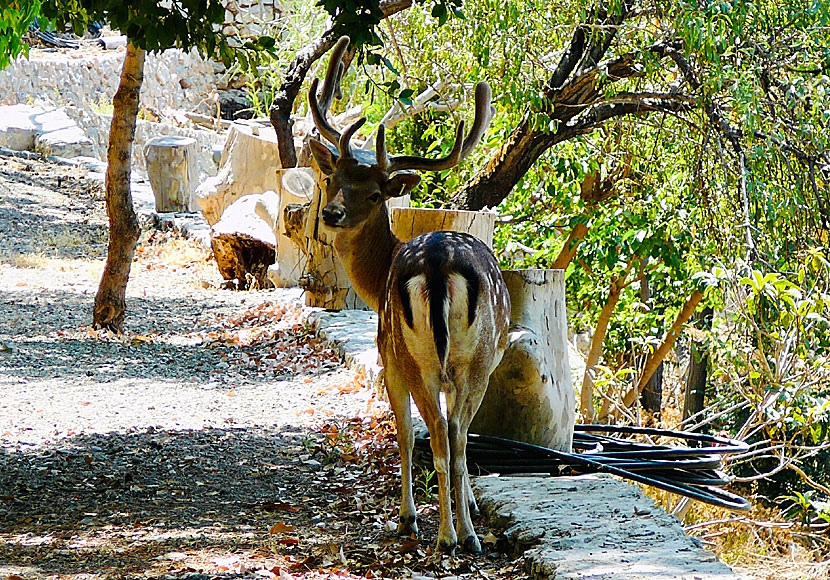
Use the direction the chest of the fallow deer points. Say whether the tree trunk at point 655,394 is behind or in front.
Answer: in front

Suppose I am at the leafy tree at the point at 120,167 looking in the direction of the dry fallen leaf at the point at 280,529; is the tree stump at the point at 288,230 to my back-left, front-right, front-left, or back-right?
back-left

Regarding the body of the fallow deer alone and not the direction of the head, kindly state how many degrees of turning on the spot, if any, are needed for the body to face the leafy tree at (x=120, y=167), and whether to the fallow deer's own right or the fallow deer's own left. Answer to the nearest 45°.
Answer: approximately 45° to the fallow deer's own left

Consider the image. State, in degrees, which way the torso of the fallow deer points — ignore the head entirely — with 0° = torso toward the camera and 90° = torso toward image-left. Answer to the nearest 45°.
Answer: approximately 180°

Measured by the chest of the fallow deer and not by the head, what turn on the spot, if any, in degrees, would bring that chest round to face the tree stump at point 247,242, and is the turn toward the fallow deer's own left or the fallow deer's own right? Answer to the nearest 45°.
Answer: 0° — it already faces it

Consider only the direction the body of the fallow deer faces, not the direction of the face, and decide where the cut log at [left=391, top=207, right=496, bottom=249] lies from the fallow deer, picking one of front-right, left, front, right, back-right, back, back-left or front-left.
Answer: front

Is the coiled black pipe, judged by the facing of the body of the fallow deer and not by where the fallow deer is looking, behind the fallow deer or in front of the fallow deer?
in front

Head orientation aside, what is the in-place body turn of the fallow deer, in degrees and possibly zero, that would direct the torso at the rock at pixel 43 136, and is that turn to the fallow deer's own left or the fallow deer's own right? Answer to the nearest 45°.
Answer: approximately 45° to the fallow deer's own left

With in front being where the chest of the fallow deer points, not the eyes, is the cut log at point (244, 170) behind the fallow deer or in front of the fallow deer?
in front
